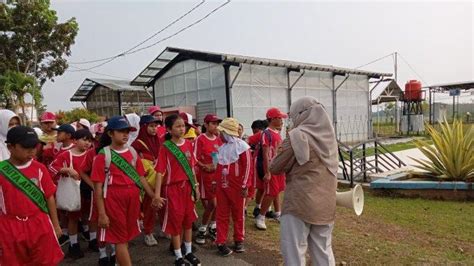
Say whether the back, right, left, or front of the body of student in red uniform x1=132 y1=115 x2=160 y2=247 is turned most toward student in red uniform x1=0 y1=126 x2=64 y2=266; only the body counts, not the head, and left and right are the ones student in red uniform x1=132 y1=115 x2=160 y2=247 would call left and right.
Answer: right

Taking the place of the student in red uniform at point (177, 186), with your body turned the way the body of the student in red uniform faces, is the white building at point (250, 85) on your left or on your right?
on your left

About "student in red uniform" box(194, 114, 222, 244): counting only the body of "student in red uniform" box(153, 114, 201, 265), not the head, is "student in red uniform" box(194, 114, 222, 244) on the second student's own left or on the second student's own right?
on the second student's own left

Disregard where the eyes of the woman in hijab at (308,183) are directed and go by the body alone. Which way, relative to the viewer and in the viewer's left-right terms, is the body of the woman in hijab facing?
facing away from the viewer and to the left of the viewer

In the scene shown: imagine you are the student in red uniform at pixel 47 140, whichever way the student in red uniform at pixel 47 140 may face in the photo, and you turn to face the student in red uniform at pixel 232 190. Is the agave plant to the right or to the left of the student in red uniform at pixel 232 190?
left
